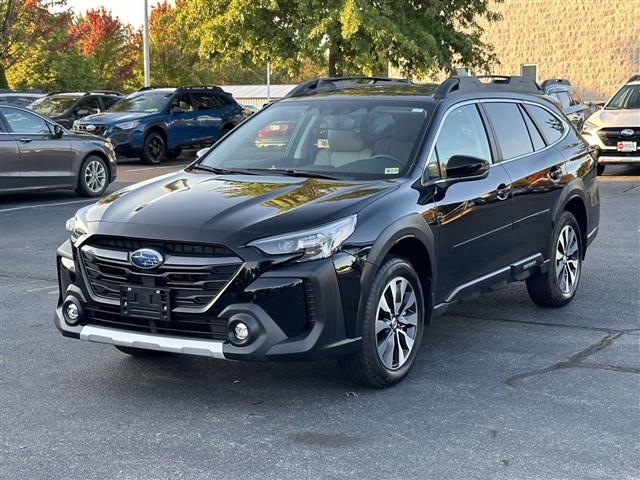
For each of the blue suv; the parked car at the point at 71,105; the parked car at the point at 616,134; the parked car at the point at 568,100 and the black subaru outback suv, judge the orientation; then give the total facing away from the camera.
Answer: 0

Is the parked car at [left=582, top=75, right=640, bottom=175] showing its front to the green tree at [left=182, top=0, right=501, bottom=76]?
no

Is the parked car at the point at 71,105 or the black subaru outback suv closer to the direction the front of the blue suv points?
the black subaru outback suv

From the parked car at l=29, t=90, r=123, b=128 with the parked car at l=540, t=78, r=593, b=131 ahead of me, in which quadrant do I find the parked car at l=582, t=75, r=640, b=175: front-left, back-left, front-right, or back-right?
front-right

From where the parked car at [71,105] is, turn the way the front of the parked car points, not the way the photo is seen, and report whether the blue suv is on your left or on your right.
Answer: on your left

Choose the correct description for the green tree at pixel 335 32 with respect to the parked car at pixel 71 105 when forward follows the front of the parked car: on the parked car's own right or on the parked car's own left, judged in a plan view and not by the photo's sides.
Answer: on the parked car's own left

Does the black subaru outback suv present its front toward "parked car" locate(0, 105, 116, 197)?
no

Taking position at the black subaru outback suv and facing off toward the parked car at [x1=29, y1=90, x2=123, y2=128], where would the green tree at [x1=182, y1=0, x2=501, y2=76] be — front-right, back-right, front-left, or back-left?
front-right

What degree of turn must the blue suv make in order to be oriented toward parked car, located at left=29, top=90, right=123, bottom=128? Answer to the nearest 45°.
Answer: approximately 90° to its right

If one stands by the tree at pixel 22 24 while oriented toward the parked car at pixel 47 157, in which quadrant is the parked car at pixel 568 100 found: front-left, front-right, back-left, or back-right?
front-left

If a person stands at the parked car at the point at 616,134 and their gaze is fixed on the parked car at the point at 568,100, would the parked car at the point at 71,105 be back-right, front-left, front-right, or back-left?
front-left

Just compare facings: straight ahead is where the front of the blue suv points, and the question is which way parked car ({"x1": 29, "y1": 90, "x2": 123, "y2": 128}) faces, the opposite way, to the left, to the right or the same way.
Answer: the same way

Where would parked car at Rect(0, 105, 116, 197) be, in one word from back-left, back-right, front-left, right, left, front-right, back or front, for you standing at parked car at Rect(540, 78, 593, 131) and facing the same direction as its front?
right

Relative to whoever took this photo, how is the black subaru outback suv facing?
facing the viewer and to the left of the viewer

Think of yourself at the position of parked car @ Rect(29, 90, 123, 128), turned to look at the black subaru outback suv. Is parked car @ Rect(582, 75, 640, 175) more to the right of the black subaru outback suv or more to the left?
left

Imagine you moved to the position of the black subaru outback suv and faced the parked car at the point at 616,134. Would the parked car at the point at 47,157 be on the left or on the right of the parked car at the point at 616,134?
left

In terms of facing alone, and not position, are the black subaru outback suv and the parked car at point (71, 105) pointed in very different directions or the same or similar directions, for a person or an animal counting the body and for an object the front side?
same or similar directions

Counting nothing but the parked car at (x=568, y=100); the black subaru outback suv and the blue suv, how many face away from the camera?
0

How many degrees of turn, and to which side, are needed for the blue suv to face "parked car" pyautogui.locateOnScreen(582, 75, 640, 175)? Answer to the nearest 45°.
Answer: approximately 90° to its left

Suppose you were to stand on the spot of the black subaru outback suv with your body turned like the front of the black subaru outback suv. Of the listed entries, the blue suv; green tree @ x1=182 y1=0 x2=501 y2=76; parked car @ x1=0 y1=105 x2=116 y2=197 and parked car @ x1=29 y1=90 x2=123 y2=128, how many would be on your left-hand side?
0

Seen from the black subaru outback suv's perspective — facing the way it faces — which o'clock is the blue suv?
The blue suv is roughly at 4 o'clock from the black subaru outback suv.
